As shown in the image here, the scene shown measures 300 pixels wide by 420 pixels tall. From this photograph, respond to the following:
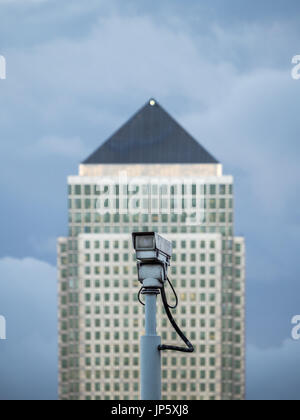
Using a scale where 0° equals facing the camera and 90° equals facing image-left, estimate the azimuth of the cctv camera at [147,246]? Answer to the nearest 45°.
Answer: approximately 45°
